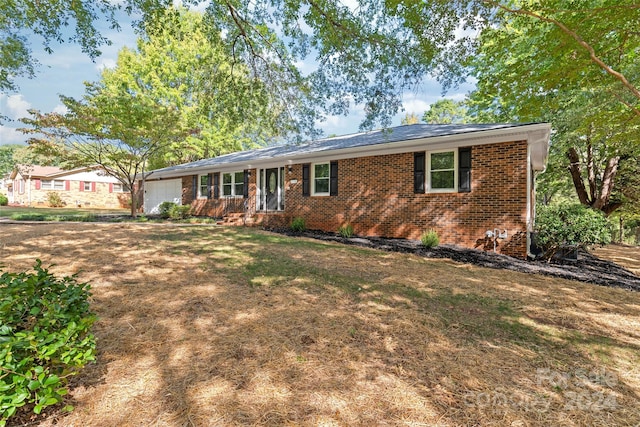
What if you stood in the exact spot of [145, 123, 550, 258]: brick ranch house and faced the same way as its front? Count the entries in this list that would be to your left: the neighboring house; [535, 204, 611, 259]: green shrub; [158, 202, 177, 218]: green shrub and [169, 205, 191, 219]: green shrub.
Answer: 1

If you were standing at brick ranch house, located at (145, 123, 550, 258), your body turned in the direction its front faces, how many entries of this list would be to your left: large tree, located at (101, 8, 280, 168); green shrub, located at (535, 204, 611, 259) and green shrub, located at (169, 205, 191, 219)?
1

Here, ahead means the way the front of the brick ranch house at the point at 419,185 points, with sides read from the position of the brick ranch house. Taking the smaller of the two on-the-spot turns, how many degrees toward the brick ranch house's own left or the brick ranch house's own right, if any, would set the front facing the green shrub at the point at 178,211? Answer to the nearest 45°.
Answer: approximately 90° to the brick ranch house's own right

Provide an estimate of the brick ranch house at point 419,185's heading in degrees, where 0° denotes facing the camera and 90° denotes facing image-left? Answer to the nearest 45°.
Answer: approximately 45°

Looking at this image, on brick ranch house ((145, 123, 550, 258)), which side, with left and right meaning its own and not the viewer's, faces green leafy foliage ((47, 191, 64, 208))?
right

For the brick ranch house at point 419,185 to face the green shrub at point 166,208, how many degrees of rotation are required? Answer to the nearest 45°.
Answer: approximately 90° to its right

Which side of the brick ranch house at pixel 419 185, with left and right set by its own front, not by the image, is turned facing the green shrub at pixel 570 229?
left

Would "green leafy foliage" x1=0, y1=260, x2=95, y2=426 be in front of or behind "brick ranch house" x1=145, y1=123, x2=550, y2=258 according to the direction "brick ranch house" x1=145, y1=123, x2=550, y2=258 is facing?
in front

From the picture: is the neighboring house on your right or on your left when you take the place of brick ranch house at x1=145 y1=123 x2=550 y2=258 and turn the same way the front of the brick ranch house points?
on your right

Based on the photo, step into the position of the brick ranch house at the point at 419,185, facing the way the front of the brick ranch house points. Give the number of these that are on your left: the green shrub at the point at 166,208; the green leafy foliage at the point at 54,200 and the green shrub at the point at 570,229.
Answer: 1

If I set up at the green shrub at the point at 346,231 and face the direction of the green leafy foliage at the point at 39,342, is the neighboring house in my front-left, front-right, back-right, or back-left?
back-right

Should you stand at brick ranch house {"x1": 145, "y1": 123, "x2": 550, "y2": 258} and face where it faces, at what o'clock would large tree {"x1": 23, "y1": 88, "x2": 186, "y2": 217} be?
The large tree is roughly at 2 o'clock from the brick ranch house.

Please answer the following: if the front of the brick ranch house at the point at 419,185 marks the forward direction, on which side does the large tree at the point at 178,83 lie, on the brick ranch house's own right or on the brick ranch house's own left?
on the brick ranch house's own right
